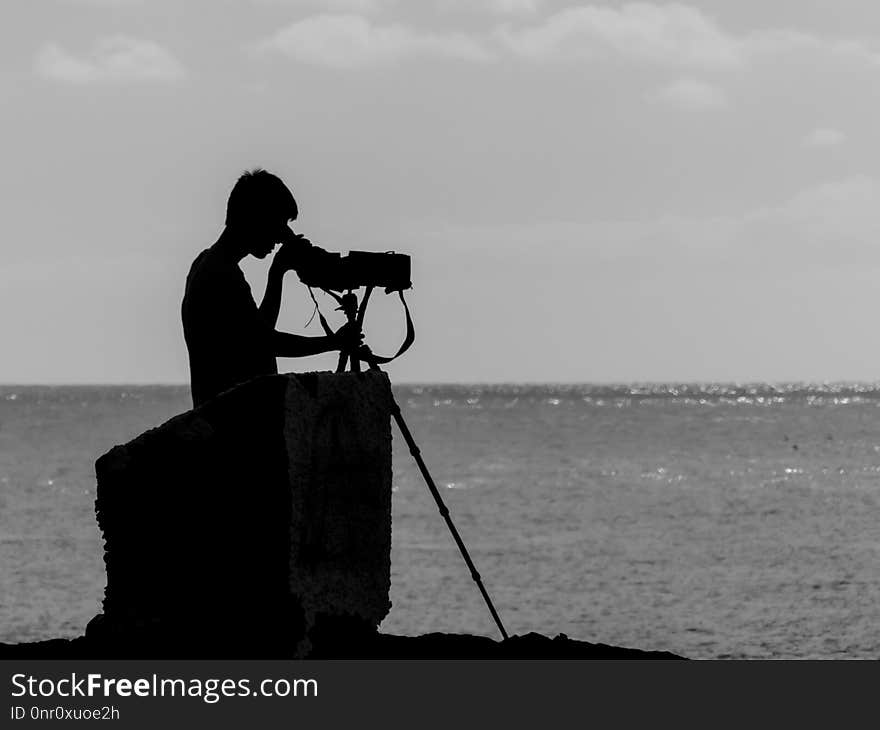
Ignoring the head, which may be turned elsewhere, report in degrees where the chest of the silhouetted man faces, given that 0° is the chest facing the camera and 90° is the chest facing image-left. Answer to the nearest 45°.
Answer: approximately 270°

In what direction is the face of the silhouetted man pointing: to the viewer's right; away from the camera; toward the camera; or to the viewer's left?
to the viewer's right
